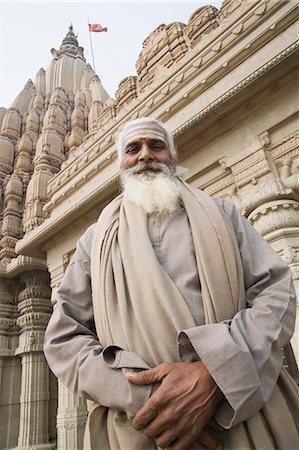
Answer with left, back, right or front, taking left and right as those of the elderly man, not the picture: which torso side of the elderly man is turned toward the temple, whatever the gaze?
back

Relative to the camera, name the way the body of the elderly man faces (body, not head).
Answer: toward the camera
